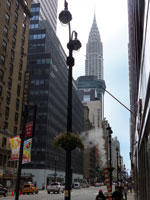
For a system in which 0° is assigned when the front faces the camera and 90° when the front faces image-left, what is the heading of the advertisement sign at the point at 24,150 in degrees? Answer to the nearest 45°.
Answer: approximately 0°
